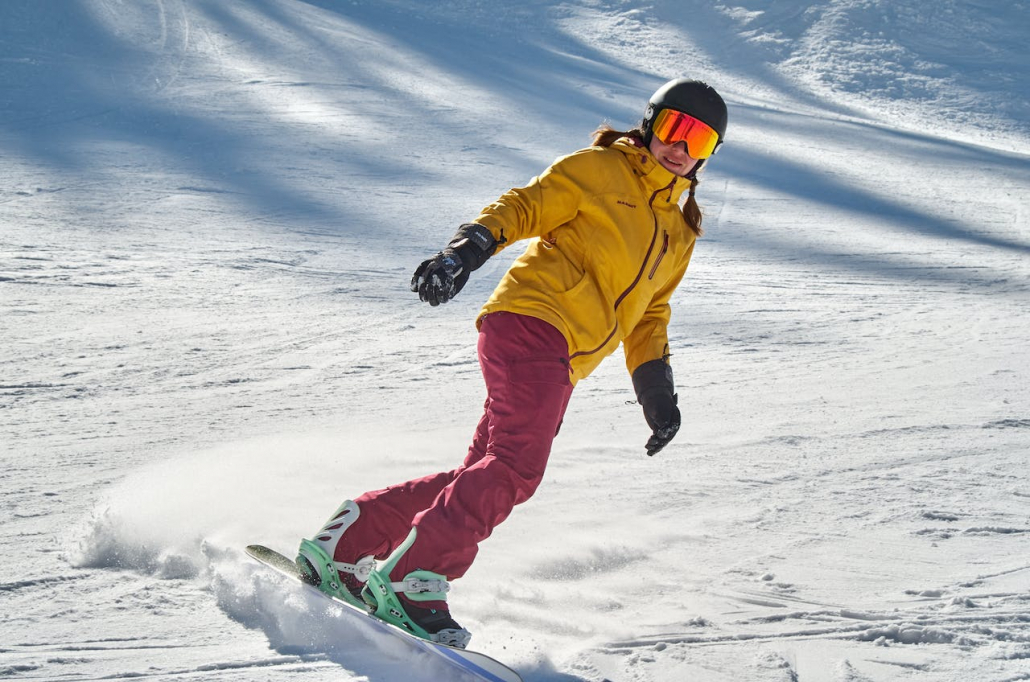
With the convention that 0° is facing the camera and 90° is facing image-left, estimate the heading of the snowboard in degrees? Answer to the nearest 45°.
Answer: approximately 315°

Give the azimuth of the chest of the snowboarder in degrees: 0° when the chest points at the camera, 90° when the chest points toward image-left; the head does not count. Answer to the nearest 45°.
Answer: approximately 315°
